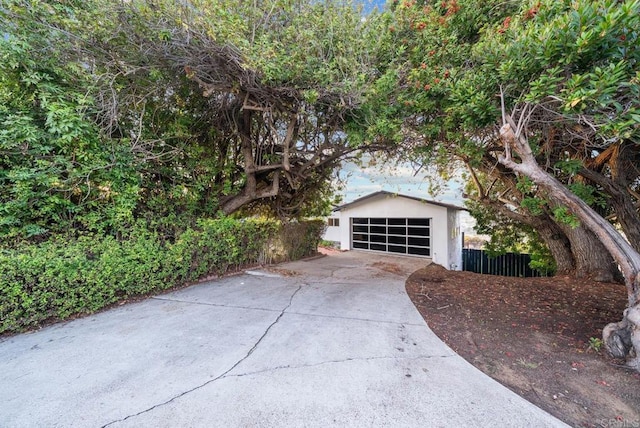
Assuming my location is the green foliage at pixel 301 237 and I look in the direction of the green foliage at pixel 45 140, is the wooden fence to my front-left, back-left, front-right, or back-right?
back-left

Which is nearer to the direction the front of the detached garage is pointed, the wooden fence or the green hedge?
the green hedge

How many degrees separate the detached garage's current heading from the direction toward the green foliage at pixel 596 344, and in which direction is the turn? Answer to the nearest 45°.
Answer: approximately 45° to its left

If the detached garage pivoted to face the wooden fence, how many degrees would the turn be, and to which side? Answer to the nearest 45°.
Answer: approximately 135° to its left

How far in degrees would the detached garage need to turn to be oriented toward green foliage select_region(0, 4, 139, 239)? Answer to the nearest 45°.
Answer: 0° — it already faces it

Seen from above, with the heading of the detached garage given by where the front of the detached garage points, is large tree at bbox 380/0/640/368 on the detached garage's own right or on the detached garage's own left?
on the detached garage's own left

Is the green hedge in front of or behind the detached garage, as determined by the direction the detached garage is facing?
in front

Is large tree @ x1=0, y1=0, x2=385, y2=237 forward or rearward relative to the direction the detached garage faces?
forward

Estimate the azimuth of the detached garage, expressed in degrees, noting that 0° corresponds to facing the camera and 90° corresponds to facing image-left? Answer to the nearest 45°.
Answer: approximately 45°
